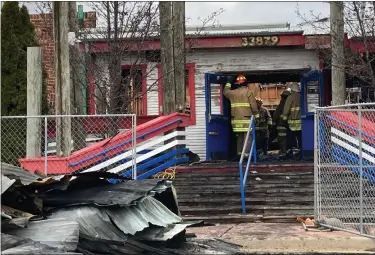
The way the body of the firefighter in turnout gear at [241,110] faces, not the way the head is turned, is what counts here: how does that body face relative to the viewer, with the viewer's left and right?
facing away from the viewer

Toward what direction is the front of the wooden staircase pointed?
toward the camera

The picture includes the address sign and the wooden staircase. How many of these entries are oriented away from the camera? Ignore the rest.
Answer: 0

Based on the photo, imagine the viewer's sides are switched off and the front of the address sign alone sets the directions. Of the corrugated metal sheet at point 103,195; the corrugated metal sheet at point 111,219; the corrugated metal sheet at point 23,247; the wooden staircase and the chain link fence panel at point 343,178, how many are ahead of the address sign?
5

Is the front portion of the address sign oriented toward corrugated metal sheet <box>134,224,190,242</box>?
yes

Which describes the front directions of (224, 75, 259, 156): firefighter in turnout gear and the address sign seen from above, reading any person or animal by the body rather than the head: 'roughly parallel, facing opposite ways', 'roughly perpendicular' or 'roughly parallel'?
roughly parallel, facing opposite ways

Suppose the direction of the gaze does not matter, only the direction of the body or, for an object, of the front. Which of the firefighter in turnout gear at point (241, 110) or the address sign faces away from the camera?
the firefighter in turnout gear

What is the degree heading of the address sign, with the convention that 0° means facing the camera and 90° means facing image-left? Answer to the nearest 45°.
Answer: approximately 0°

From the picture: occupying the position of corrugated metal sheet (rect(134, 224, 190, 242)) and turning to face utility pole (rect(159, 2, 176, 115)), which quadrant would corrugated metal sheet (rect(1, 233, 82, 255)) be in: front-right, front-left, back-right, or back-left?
back-left

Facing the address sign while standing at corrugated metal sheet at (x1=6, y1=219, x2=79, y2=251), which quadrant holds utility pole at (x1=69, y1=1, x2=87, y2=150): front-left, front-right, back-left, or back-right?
front-left

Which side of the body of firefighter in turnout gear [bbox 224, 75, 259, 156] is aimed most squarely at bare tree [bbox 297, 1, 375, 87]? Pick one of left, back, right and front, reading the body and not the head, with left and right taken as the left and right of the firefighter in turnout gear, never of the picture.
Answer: right

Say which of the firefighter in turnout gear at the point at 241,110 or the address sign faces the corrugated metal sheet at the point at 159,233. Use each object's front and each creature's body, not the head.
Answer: the address sign

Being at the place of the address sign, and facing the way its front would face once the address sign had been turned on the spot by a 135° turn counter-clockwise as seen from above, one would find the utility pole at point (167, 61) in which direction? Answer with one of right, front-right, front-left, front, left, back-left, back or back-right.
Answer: back

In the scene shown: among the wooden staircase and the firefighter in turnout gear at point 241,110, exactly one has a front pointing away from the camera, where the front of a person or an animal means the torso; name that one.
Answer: the firefighter in turnout gear

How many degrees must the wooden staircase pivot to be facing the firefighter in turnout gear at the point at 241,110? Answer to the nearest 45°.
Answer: approximately 180°
